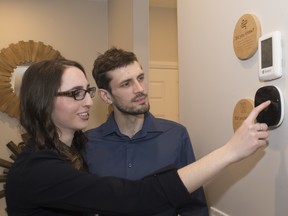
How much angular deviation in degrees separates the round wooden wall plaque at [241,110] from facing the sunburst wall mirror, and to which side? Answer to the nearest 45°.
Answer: approximately 90° to its right

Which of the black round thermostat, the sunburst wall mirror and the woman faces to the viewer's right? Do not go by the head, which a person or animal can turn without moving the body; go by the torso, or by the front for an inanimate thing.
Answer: the woman

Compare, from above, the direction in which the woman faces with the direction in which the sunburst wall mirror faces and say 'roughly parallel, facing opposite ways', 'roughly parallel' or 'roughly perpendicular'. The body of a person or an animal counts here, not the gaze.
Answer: roughly perpendicular

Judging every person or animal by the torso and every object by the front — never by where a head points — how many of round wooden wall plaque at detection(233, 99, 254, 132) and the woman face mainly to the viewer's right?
1
